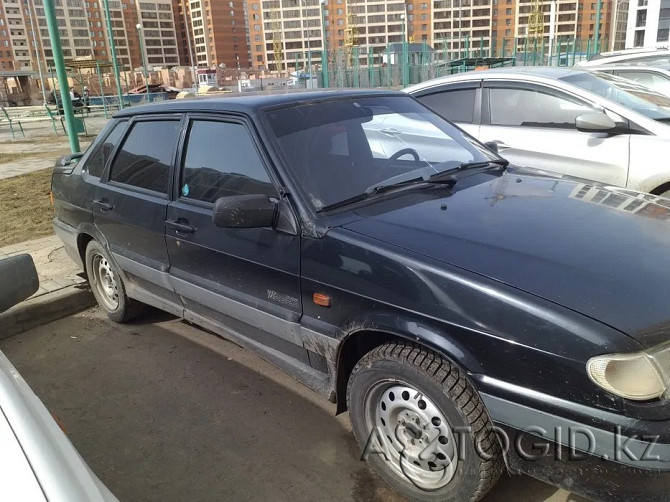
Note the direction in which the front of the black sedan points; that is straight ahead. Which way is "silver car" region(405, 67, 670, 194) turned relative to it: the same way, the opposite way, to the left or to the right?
the same way

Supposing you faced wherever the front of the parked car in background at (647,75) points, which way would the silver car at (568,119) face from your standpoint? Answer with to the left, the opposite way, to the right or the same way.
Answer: the same way

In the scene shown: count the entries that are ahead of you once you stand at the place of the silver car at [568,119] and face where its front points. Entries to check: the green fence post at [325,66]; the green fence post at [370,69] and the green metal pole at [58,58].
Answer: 0

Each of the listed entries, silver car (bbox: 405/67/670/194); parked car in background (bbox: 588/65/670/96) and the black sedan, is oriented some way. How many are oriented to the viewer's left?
0

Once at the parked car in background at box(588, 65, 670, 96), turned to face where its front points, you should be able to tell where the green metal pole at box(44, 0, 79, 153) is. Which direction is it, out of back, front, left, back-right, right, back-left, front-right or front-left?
back

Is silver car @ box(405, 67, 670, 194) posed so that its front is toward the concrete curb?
no

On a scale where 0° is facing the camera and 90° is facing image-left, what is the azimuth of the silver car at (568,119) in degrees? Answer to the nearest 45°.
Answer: approximately 315°

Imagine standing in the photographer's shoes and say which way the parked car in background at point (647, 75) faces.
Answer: facing the viewer and to the right of the viewer

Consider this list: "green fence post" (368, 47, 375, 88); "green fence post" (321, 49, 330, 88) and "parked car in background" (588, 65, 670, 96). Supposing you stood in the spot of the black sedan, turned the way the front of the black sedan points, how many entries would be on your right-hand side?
0

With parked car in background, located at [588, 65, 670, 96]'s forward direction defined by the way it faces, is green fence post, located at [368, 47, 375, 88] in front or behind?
behind

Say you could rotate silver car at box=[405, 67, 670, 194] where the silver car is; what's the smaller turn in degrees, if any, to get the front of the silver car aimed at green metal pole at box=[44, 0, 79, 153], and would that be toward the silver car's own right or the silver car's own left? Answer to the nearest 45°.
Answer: approximately 135° to the silver car's own right

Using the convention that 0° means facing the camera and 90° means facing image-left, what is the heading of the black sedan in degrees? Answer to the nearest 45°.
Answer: approximately 315°

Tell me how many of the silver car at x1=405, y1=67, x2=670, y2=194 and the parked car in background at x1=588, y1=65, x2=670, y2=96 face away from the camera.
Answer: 0

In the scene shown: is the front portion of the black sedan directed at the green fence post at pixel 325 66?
no

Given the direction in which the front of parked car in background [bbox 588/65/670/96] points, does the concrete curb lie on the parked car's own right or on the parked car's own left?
on the parked car's own right
